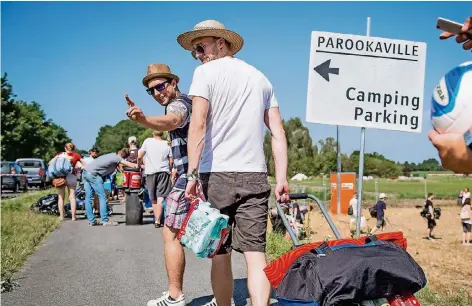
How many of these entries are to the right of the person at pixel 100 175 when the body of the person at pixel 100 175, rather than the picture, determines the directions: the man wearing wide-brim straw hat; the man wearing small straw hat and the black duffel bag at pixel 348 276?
3

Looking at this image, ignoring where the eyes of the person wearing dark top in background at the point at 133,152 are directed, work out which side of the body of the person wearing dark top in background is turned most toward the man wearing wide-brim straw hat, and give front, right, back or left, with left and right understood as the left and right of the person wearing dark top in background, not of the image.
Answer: back

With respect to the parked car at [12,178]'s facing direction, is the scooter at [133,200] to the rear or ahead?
ahead

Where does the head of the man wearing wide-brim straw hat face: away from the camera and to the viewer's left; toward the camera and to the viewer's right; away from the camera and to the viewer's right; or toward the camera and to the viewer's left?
toward the camera and to the viewer's left

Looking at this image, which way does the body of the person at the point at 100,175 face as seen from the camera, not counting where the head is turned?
to the viewer's right

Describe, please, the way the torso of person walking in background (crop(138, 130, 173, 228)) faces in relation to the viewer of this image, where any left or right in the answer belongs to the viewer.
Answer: facing away from the viewer

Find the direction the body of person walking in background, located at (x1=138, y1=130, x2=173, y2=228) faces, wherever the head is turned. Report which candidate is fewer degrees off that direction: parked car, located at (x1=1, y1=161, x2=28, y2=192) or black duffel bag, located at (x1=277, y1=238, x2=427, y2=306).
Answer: the parked car

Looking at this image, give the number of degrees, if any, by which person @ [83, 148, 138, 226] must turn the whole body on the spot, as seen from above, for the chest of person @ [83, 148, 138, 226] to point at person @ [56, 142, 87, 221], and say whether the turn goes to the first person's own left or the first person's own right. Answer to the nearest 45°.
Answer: approximately 135° to the first person's own left
